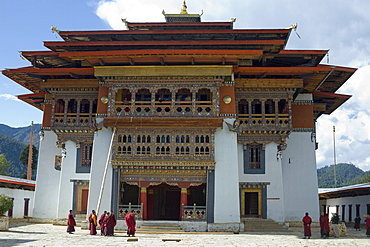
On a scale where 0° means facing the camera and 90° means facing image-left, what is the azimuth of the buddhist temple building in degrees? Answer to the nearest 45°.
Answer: approximately 0°

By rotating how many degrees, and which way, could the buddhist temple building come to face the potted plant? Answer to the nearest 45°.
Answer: approximately 90° to its right

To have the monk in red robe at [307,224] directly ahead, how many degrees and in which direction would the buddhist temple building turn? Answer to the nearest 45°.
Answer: approximately 45° to its left
